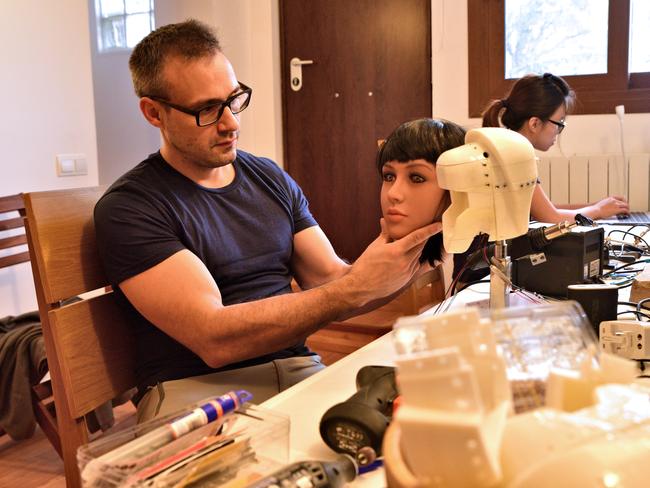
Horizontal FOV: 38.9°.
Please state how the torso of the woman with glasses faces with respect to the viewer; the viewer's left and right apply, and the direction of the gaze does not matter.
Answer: facing to the right of the viewer

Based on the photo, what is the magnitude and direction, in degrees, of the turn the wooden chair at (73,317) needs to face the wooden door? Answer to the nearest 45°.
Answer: approximately 90° to its left

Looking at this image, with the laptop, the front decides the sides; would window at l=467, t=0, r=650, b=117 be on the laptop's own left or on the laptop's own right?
on the laptop's own right

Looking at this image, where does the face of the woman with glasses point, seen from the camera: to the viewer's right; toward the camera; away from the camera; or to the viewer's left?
to the viewer's right

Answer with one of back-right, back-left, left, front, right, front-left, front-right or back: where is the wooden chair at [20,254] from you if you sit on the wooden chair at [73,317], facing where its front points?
back-left

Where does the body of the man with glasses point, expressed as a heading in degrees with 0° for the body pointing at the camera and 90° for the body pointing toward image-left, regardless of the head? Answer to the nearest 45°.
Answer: approximately 315°

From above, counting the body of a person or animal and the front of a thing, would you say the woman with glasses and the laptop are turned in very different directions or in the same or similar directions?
very different directions

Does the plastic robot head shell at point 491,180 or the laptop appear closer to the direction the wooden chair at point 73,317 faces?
the plastic robot head shell

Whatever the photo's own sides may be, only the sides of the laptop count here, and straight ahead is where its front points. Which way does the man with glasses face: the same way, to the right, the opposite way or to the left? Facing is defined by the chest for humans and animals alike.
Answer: the opposite way

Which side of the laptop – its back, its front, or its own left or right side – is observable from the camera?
left

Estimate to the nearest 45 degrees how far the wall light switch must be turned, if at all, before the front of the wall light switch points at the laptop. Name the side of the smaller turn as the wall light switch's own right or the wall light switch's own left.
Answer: approximately 45° to the wall light switch's own left

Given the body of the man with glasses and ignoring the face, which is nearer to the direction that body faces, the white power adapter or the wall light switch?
the white power adapter

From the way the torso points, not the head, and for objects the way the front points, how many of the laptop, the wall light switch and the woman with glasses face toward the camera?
1

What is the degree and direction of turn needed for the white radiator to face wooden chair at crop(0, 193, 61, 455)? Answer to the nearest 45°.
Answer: approximately 45° to its right

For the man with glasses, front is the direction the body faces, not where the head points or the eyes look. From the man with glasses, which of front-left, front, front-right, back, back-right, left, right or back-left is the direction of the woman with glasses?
left
